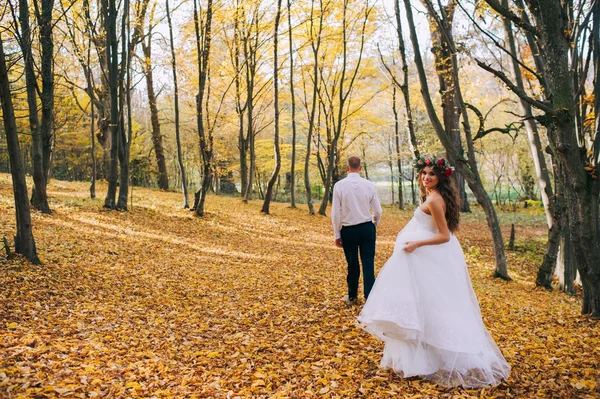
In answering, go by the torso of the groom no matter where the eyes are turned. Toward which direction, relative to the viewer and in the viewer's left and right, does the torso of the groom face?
facing away from the viewer

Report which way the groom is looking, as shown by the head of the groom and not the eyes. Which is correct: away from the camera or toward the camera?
away from the camera

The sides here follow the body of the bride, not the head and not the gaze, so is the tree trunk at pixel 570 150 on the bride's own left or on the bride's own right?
on the bride's own right

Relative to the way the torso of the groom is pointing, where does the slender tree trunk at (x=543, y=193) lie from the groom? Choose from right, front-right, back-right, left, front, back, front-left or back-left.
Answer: front-right

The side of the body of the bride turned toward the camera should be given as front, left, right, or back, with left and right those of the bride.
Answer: left

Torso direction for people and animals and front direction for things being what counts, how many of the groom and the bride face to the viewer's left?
1

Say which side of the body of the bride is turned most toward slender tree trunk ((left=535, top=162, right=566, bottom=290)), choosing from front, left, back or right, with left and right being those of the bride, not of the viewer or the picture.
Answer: right

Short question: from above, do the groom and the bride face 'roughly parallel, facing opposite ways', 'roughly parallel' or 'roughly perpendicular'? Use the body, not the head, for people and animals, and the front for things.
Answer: roughly perpendicular

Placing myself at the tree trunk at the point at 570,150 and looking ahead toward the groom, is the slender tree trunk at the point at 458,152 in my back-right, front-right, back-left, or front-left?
front-right

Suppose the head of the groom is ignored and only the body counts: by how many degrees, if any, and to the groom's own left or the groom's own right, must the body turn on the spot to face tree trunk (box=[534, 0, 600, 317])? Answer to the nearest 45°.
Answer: approximately 90° to the groom's own right

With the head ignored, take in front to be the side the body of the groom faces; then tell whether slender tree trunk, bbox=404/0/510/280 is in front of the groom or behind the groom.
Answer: in front

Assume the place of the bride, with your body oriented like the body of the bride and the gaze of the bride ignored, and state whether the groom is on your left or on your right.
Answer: on your right

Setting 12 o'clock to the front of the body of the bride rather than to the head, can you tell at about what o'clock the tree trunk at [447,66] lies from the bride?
The tree trunk is roughly at 3 o'clock from the bride.

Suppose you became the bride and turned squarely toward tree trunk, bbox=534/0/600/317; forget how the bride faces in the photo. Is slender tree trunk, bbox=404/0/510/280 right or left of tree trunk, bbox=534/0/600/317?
left
